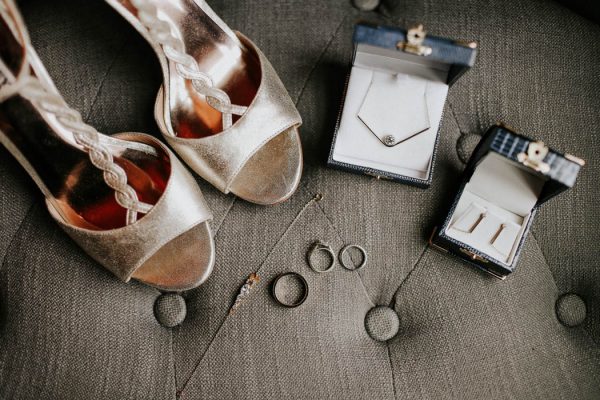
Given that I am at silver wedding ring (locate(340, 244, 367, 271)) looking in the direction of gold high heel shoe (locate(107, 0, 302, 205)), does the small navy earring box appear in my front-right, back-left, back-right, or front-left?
back-right

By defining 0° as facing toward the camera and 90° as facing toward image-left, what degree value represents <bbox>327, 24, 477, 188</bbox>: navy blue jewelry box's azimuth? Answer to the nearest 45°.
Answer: approximately 0°

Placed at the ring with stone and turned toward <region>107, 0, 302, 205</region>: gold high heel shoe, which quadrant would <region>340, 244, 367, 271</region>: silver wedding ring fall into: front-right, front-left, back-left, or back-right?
back-right

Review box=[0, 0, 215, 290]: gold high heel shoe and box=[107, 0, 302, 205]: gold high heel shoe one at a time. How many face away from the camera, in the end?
0
